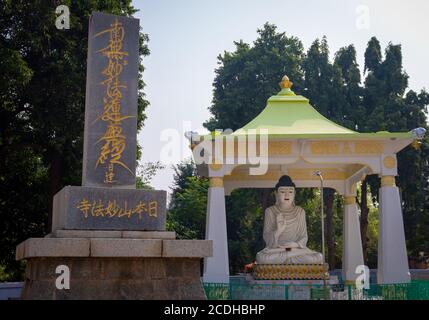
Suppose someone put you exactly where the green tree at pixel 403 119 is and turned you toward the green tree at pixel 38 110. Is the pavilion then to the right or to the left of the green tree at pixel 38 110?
left

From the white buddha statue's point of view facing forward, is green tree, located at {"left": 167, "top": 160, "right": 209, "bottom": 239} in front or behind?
behind

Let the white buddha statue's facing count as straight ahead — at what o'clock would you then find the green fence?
The green fence is roughly at 12 o'clock from the white buddha statue.

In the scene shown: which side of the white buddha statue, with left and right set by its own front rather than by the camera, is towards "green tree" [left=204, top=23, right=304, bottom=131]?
back

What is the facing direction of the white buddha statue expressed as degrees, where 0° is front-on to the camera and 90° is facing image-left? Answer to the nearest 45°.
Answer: approximately 0°
